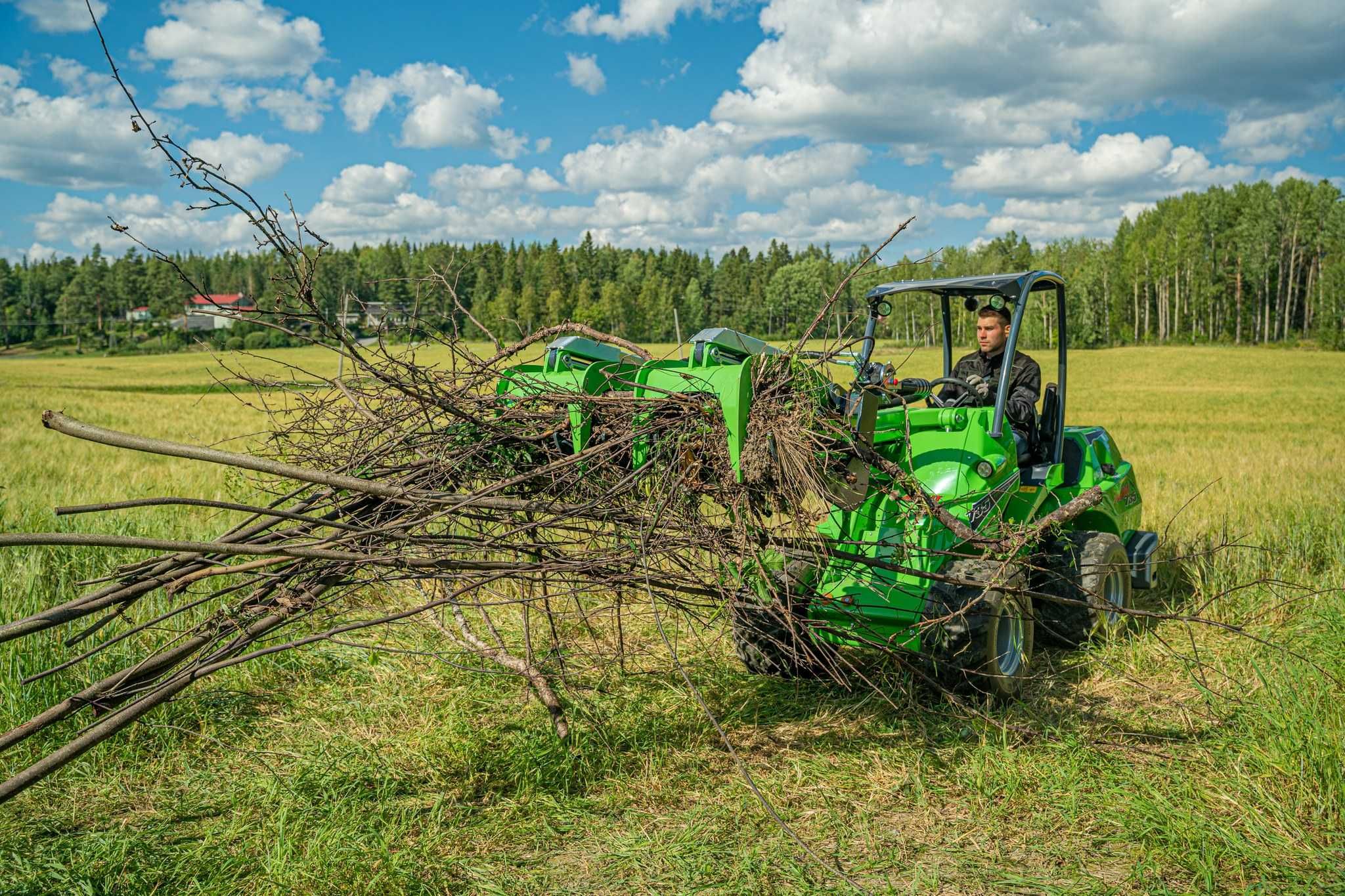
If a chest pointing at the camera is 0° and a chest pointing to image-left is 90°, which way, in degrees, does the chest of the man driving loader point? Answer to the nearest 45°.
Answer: approximately 45°

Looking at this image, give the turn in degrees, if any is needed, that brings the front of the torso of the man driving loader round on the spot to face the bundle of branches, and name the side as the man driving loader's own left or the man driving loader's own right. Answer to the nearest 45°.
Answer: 0° — they already face it
